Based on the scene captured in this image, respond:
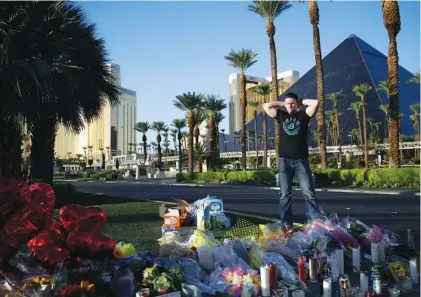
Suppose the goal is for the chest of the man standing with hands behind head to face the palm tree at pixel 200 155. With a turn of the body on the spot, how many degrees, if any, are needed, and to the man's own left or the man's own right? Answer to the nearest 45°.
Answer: approximately 180°

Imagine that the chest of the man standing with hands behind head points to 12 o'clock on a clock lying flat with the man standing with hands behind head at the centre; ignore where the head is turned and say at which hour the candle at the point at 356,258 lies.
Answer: The candle is roughly at 11 o'clock from the man standing with hands behind head.

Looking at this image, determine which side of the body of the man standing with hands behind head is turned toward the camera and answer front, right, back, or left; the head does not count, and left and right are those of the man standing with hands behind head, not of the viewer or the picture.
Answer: front

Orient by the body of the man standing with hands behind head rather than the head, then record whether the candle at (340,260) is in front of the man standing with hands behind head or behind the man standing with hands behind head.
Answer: in front

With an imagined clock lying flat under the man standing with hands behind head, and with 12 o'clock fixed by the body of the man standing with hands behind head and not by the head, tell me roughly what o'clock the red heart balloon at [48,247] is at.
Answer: The red heart balloon is roughly at 1 o'clock from the man standing with hands behind head.

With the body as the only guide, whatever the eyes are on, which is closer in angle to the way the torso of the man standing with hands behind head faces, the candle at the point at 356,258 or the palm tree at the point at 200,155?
the candle

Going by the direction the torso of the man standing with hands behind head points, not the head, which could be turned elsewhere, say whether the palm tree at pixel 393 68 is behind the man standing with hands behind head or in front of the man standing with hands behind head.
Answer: behind

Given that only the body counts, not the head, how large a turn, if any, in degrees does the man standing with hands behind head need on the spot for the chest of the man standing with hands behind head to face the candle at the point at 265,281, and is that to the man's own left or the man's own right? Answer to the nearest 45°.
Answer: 0° — they already face it

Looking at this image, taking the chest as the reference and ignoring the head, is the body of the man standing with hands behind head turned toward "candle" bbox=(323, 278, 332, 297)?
yes

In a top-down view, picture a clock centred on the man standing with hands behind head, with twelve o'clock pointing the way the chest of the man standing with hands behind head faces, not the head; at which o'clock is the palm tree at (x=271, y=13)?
The palm tree is roughly at 6 o'clock from the man standing with hands behind head.

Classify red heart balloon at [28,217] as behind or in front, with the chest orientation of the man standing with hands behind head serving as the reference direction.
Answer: in front

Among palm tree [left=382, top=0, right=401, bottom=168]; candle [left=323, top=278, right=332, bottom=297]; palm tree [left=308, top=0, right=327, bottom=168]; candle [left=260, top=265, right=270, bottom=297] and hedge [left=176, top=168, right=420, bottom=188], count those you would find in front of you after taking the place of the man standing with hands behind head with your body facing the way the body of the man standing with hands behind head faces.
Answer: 2

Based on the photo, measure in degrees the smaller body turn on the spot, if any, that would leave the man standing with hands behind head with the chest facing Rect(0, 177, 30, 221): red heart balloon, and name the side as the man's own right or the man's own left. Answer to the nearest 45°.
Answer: approximately 45° to the man's own right

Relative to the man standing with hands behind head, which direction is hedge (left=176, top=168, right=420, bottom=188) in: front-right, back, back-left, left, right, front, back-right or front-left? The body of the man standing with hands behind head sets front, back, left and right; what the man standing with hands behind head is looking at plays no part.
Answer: back

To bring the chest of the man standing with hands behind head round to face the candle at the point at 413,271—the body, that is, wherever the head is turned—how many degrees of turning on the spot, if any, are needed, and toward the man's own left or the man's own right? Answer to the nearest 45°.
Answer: approximately 45° to the man's own left

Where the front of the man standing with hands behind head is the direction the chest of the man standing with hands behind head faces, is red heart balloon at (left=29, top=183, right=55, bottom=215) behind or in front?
in front

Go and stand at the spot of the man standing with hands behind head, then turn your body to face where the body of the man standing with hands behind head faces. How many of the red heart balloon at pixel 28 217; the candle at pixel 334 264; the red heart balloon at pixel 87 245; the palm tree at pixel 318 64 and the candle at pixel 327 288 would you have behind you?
1

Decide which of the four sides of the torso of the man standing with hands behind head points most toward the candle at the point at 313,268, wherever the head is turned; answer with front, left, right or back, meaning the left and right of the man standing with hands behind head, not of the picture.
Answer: front

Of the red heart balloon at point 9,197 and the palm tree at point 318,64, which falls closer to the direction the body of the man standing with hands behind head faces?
the red heart balloon

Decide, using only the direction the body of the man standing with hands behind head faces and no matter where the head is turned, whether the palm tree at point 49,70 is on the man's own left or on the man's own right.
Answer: on the man's own right

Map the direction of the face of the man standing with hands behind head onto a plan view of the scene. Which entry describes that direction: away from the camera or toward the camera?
toward the camera
